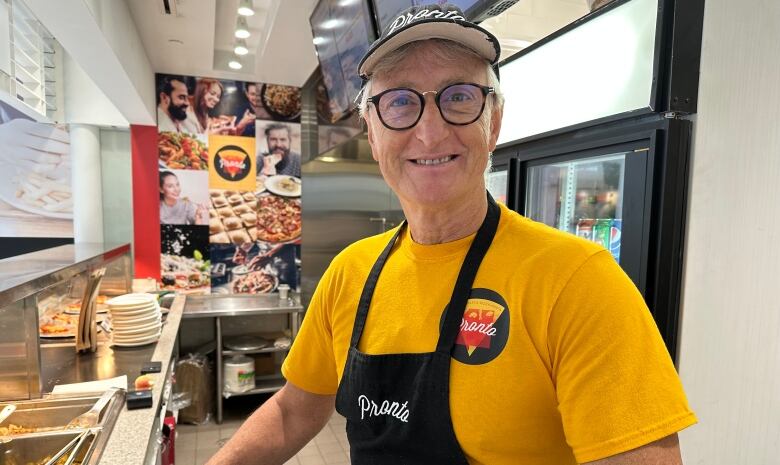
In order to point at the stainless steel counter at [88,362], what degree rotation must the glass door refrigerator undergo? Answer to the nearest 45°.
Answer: approximately 45° to its right

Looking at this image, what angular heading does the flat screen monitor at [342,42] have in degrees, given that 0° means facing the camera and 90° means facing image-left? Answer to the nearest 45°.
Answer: approximately 45°

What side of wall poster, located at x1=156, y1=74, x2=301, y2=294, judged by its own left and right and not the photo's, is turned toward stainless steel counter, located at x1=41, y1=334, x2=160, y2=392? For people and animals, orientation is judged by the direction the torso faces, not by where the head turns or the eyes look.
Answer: front

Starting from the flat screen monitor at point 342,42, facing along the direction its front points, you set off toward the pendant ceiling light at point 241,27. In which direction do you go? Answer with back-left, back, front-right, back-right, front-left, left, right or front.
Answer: right

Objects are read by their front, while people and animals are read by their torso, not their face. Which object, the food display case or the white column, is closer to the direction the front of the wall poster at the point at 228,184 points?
the food display case

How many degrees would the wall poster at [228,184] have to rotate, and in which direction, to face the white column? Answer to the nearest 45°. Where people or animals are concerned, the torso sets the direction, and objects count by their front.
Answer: approximately 90° to its right

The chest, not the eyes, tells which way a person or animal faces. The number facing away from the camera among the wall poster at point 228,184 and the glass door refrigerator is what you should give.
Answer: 0
